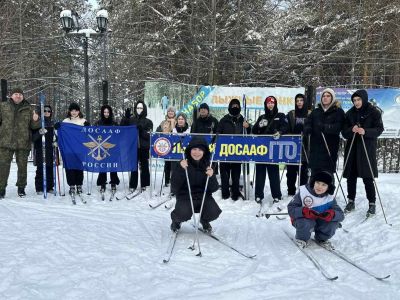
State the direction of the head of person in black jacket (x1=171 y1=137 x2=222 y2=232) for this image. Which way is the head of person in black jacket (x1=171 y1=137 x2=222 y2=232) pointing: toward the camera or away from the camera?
toward the camera

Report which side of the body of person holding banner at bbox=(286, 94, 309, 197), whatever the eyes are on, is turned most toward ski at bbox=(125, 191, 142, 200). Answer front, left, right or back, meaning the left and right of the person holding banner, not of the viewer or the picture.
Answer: right

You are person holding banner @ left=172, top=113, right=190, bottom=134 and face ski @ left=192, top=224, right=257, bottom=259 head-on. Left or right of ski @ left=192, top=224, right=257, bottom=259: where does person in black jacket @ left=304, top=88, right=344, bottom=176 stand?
left

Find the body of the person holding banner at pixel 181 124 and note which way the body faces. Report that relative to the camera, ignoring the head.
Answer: toward the camera

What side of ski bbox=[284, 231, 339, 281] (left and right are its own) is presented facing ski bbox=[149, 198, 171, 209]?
back

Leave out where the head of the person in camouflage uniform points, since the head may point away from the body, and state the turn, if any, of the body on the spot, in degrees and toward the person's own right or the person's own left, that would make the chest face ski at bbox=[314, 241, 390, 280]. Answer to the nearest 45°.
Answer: approximately 45° to the person's own left

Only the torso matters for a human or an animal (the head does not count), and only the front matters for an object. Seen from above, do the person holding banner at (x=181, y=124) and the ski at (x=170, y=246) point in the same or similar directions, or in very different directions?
same or similar directions

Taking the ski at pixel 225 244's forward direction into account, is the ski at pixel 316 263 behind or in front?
in front

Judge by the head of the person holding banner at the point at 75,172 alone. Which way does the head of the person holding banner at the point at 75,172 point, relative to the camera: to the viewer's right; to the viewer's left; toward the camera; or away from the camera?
toward the camera

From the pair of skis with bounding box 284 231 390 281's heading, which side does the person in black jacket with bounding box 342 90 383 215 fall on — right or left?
on its left

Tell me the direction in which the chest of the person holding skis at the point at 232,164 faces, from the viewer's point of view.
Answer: toward the camera

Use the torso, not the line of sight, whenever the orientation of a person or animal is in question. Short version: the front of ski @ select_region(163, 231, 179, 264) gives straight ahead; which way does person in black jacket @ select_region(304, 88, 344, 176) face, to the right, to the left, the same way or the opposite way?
the same way

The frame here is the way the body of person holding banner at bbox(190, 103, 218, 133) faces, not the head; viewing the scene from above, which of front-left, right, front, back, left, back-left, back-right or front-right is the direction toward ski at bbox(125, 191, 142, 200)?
right

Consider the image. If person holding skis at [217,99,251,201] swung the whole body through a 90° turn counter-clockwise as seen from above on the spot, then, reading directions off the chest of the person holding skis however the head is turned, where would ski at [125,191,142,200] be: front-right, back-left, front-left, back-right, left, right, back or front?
back

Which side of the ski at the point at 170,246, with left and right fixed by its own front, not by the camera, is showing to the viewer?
front

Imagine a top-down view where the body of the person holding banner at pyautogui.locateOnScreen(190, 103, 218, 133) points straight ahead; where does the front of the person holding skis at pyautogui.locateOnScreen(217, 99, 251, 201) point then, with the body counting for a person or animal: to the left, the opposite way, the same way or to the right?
the same way
